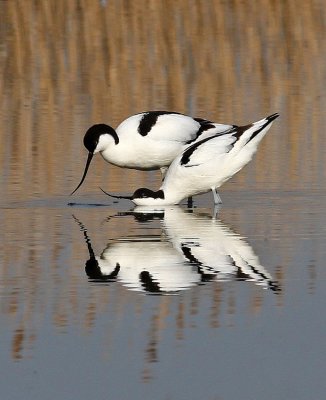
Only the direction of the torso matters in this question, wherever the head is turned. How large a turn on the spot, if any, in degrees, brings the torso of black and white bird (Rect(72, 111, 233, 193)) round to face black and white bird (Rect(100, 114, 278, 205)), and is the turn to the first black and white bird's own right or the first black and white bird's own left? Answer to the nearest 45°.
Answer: approximately 135° to the first black and white bird's own left

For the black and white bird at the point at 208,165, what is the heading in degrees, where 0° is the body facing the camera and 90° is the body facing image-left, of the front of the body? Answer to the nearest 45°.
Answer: approximately 90°

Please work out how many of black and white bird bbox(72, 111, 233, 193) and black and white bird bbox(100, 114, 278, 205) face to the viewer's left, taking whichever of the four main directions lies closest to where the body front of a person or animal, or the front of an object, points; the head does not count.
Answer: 2

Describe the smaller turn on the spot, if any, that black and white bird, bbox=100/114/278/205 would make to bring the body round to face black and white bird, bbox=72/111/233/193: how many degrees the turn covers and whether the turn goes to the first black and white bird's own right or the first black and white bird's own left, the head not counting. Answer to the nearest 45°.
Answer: approximately 45° to the first black and white bird's own right

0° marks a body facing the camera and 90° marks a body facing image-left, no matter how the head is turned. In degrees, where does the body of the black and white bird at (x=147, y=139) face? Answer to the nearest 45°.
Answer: approximately 90°
